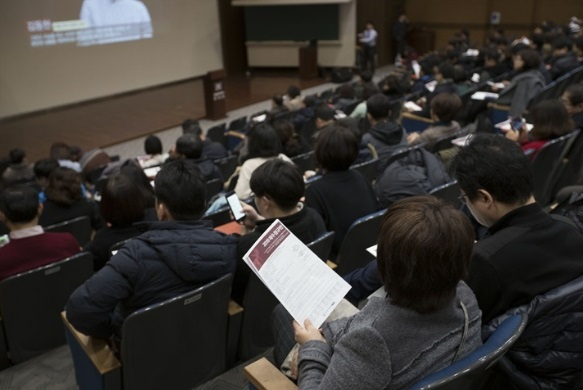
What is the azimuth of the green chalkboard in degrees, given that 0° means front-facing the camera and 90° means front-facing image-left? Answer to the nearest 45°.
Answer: approximately 0°

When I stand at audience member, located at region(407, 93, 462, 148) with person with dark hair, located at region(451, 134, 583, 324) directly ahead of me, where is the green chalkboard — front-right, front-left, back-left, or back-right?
back-right

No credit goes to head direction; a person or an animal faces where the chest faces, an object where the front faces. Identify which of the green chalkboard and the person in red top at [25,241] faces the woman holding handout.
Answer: the green chalkboard

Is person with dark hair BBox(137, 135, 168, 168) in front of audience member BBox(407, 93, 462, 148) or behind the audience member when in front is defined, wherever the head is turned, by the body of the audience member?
in front

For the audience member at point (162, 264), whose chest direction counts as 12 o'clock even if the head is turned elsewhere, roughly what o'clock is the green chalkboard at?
The green chalkboard is roughly at 2 o'clock from the audience member.

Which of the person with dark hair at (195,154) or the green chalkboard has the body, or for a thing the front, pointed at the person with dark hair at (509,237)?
the green chalkboard

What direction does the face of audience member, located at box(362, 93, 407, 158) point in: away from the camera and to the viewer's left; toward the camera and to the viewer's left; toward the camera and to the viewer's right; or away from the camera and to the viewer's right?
away from the camera and to the viewer's left

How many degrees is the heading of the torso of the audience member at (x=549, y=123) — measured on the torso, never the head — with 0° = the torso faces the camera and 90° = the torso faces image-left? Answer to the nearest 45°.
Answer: approximately 135°

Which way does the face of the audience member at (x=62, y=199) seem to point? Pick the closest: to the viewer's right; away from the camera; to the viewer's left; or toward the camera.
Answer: away from the camera

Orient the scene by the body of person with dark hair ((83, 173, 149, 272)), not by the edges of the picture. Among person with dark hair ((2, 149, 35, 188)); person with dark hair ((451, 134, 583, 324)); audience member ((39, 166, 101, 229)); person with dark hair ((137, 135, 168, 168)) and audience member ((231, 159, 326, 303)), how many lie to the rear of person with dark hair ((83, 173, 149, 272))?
2

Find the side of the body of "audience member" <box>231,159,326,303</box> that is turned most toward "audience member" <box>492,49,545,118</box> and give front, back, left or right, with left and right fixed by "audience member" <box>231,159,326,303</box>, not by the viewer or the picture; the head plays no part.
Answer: right

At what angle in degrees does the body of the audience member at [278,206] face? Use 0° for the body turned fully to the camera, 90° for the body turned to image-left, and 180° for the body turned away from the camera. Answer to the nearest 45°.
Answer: approximately 135°

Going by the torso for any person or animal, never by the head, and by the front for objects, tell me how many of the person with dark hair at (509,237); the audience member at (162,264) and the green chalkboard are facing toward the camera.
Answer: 1

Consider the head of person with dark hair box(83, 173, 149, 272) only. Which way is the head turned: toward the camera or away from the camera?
away from the camera

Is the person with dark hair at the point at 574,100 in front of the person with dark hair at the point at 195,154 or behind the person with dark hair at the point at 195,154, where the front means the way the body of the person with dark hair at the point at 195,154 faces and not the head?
behind

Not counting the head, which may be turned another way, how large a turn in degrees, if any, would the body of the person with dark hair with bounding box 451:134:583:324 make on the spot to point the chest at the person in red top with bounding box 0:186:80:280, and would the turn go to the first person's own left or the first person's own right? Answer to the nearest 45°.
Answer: approximately 45° to the first person's own left
